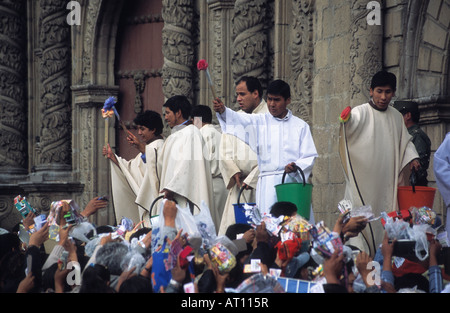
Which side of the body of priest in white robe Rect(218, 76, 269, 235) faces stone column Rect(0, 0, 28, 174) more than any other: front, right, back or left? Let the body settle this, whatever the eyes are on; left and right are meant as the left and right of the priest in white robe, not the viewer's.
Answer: right

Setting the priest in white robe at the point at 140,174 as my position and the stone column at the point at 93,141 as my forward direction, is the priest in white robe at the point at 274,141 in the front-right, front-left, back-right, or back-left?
back-right

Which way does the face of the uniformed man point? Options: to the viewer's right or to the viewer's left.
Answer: to the viewer's left

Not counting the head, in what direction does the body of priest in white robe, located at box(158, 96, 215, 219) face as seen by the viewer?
to the viewer's left

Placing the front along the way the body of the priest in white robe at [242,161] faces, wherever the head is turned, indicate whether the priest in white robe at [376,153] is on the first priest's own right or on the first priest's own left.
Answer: on the first priest's own left

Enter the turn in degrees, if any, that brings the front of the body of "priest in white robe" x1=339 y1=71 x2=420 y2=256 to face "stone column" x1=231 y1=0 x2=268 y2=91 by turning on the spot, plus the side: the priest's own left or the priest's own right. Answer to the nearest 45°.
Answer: approximately 135° to the priest's own right

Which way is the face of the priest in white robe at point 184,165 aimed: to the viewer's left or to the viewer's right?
to the viewer's left

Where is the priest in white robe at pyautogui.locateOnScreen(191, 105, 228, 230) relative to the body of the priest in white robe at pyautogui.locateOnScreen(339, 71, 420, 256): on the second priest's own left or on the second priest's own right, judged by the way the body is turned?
on the second priest's own right

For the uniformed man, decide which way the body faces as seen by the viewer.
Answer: to the viewer's left
